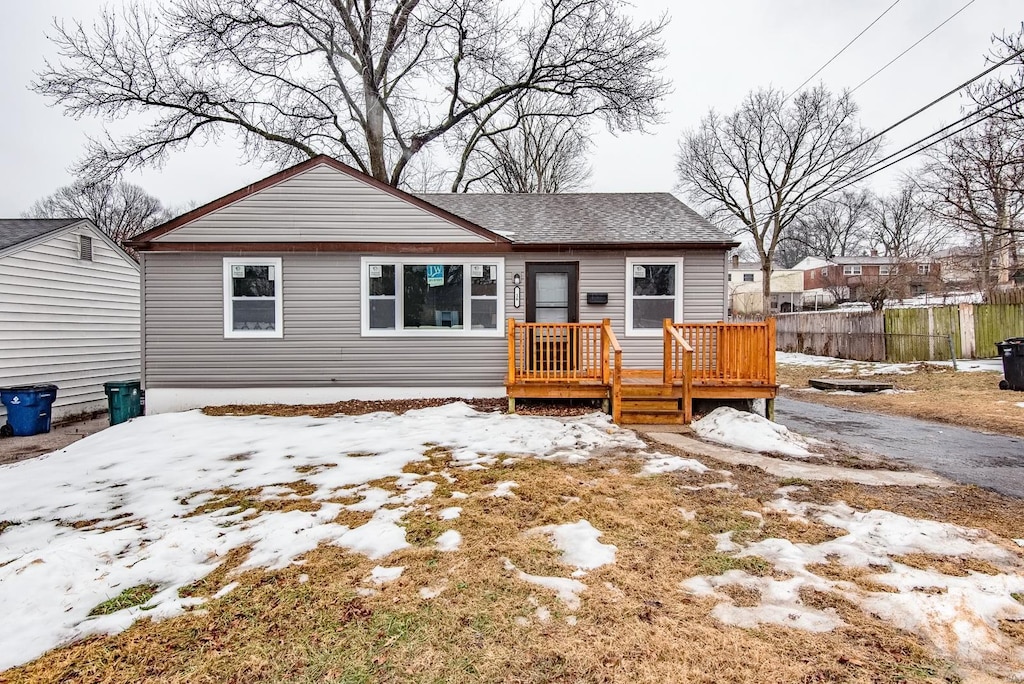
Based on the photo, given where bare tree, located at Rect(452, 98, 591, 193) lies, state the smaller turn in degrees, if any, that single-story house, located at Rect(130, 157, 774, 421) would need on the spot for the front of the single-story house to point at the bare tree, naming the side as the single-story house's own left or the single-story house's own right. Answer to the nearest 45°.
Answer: approximately 180°

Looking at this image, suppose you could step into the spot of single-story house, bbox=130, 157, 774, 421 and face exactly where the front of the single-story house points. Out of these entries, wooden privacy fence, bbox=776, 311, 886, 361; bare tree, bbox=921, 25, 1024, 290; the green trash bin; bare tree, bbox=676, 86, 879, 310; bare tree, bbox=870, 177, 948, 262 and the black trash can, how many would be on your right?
1

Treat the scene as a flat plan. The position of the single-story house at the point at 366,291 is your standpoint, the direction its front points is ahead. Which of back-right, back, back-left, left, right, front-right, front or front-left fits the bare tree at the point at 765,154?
back-left

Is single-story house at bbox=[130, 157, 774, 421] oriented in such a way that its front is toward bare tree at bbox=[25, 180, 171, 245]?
no

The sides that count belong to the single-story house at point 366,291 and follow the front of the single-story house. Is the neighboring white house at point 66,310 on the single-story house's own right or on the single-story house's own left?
on the single-story house's own right

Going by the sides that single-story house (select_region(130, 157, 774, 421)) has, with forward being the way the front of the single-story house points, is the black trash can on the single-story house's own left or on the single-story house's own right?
on the single-story house's own left

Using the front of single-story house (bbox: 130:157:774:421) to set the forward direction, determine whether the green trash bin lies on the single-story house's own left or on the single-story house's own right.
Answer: on the single-story house's own right

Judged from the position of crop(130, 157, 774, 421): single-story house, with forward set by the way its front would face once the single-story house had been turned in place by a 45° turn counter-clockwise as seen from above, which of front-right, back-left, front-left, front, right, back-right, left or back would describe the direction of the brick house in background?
left

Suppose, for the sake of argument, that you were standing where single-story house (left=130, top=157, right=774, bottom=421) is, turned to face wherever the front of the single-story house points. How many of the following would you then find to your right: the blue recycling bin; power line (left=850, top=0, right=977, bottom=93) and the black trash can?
1

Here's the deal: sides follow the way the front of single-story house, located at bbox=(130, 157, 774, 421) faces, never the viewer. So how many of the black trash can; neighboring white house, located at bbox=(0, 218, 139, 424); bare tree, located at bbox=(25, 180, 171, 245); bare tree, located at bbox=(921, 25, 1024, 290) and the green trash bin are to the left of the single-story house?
2

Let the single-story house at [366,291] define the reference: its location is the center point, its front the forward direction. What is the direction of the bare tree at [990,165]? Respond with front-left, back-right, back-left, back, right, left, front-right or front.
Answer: left

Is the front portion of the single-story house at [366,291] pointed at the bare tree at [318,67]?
no

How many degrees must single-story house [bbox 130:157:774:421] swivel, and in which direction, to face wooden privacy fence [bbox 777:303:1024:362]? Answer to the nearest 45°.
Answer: approximately 90° to its left

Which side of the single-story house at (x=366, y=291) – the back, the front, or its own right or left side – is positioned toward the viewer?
front

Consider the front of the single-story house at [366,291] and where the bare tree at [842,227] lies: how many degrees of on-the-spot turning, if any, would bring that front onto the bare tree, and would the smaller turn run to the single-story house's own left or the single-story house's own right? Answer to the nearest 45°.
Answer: approximately 135° to the single-story house's own left

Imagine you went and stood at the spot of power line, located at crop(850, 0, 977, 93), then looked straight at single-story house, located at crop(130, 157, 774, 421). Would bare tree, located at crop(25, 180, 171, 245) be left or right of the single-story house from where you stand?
right

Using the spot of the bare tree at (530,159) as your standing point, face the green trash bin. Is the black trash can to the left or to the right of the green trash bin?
left

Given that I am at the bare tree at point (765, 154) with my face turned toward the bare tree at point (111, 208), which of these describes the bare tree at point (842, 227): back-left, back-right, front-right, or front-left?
back-right

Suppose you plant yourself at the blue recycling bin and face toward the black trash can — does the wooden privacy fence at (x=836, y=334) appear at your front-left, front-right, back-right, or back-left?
front-left

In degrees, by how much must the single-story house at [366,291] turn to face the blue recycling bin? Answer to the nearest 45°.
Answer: approximately 90° to its right
